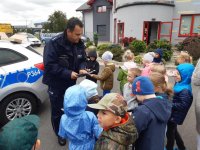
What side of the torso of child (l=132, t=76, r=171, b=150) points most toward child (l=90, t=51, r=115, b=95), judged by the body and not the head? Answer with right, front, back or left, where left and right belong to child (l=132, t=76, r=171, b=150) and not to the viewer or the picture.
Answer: front

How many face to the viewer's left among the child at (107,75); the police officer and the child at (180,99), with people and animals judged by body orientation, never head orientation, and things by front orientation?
2

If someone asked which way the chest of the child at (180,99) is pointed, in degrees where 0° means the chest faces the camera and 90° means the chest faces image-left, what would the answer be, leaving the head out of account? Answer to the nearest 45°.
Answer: approximately 90°

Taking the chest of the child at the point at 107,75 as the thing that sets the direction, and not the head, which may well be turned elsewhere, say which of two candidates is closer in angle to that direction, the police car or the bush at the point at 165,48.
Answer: the police car

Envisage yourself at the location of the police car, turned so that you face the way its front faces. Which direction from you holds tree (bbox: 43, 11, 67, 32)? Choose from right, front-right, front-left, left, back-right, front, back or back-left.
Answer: back-right

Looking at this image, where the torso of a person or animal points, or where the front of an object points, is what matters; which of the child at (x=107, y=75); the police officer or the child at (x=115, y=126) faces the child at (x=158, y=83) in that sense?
the police officer

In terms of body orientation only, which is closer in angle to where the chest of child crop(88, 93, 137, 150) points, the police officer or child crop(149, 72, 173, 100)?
the police officer

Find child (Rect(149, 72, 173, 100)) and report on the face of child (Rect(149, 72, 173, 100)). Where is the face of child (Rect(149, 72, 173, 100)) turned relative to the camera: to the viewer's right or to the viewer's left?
to the viewer's left

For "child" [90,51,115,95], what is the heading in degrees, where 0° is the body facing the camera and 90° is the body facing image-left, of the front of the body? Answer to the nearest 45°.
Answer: approximately 90°

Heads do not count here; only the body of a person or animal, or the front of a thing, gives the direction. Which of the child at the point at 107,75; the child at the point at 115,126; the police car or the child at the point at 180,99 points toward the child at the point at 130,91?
the child at the point at 180,99

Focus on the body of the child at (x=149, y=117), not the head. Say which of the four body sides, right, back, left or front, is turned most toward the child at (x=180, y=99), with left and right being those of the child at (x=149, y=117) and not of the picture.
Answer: right

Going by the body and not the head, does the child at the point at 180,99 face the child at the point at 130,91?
yes

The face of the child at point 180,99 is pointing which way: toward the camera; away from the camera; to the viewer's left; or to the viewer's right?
to the viewer's left
